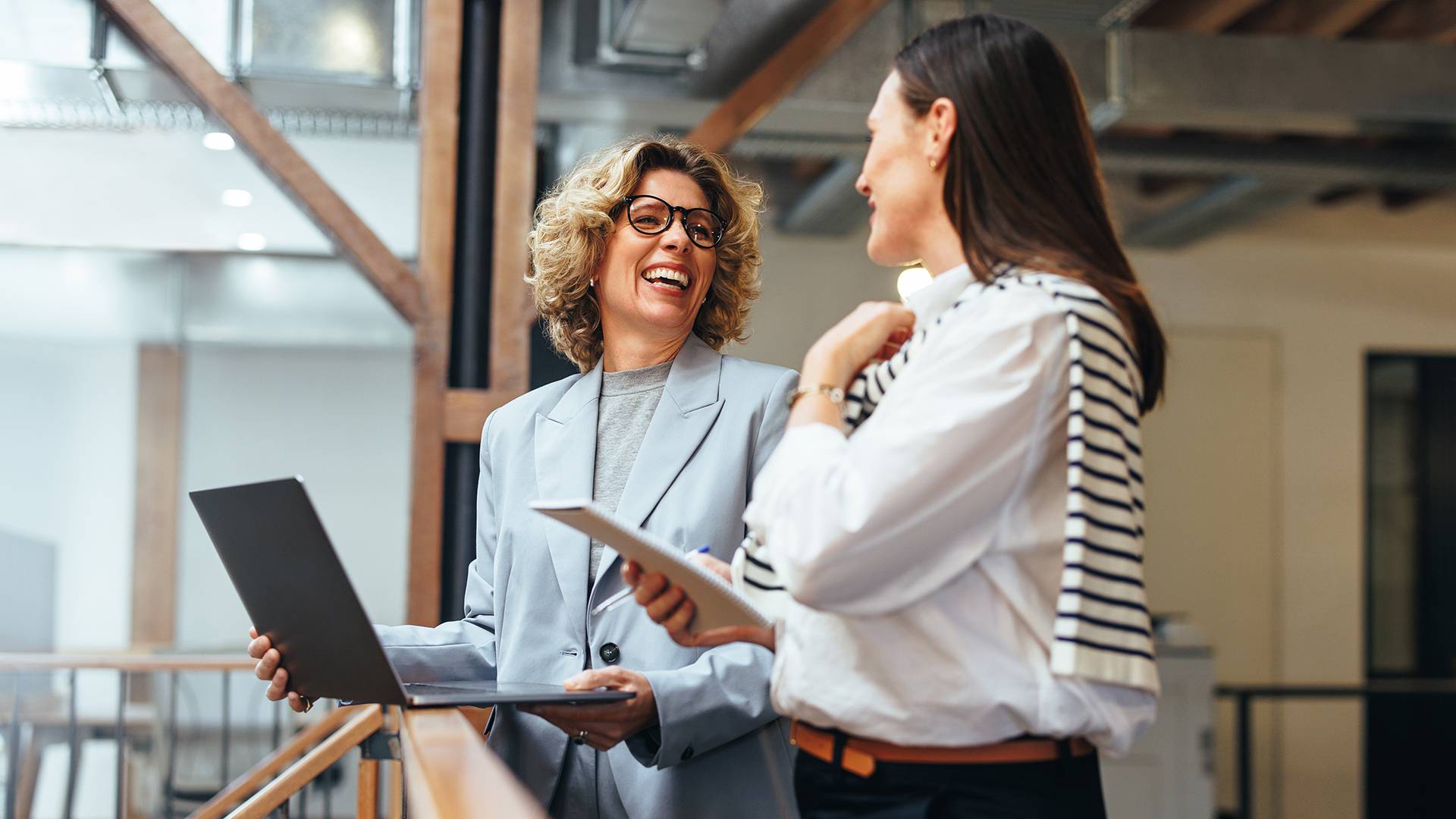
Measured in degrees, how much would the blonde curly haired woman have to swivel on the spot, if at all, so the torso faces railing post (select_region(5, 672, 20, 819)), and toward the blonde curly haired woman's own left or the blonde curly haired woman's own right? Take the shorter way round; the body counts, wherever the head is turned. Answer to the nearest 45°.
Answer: approximately 135° to the blonde curly haired woman's own right

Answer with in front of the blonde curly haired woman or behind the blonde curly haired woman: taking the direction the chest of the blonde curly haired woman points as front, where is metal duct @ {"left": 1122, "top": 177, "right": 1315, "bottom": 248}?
behind

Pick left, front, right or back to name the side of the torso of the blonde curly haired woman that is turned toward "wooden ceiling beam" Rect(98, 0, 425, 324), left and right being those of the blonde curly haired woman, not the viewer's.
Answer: back

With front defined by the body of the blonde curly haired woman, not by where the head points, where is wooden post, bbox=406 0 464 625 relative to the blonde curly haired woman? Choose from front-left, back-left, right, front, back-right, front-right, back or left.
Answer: back

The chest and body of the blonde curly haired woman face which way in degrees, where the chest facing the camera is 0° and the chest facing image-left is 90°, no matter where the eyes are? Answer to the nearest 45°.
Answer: approximately 0°

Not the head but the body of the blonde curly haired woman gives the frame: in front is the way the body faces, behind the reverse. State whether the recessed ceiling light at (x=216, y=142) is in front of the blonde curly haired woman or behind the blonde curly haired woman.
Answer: behind

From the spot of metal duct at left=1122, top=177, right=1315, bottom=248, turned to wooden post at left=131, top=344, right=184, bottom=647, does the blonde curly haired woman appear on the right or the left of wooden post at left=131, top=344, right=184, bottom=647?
left

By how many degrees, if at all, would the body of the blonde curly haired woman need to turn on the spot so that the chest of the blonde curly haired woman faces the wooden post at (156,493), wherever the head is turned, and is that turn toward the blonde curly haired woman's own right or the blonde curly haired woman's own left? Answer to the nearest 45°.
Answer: approximately 180°

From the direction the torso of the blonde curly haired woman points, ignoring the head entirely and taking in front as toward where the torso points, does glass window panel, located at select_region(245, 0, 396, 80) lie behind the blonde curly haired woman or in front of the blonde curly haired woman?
behind
